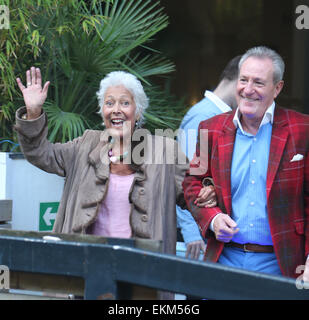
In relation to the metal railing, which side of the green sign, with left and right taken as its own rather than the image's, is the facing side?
front

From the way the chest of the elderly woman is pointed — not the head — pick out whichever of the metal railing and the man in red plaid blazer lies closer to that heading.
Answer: the metal railing

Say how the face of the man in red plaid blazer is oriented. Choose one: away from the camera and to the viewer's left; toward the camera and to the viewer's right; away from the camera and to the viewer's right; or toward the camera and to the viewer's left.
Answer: toward the camera and to the viewer's left

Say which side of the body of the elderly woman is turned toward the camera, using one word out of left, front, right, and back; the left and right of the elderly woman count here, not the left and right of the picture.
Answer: front

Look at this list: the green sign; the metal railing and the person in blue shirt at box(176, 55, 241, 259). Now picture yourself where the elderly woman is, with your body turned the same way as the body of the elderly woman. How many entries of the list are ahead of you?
1

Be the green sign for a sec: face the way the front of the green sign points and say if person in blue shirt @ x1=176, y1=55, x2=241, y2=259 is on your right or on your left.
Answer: on your left

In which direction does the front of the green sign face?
toward the camera

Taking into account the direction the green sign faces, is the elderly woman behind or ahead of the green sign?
ahead
